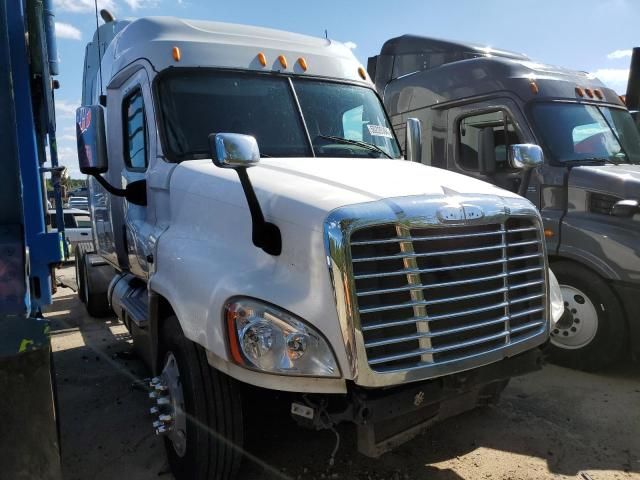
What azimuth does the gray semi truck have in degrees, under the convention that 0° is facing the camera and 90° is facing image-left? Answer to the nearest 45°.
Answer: approximately 315°

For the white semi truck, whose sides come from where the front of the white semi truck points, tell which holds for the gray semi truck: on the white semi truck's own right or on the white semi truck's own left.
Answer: on the white semi truck's own left

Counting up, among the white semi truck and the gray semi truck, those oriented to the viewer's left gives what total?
0

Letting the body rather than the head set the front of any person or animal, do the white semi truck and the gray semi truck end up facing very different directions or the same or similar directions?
same or similar directions

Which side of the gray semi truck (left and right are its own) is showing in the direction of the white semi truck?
right
